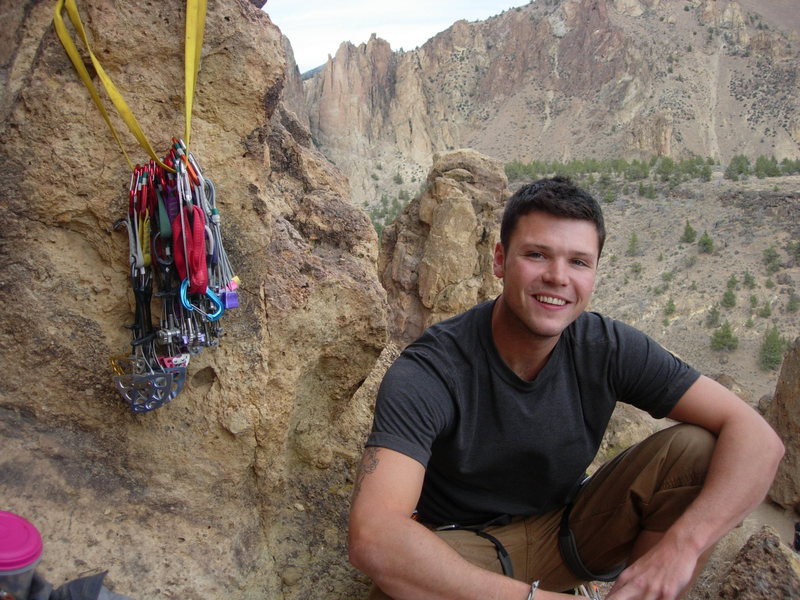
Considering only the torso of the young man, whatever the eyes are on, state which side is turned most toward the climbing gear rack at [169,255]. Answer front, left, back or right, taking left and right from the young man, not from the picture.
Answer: right

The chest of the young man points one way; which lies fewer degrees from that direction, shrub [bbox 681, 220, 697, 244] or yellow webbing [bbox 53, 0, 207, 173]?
the yellow webbing

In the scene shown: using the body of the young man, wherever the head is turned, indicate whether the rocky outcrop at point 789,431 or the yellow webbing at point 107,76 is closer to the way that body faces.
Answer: the yellow webbing

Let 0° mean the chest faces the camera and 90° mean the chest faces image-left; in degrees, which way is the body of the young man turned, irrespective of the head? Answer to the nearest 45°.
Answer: approximately 0°

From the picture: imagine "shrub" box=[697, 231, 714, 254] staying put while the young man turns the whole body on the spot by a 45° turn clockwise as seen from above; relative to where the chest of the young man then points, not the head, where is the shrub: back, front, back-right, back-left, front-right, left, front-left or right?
back-right

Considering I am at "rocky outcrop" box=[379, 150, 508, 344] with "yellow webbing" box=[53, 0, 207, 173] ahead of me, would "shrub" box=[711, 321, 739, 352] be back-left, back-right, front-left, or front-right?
back-left

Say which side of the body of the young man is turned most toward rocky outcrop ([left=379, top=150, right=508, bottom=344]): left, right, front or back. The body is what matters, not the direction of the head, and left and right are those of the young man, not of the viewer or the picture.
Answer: back

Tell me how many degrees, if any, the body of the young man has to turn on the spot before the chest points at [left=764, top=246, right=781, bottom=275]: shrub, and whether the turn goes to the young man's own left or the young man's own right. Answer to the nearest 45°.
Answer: approximately 180°

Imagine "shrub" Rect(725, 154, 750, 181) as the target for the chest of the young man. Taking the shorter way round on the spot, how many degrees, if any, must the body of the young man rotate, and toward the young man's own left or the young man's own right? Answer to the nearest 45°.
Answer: approximately 180°

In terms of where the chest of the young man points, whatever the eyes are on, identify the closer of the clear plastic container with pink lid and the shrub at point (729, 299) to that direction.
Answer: the clear plastic container with pink lid

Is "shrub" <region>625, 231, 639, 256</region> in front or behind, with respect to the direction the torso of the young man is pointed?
behind

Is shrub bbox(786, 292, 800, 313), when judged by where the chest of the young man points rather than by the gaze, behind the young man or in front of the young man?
behind
